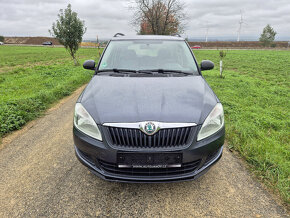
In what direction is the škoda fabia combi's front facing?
toward the camera
